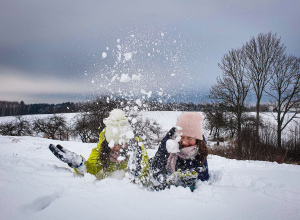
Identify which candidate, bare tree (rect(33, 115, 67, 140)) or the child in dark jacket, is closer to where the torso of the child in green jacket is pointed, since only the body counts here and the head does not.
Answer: the child in dark jacket

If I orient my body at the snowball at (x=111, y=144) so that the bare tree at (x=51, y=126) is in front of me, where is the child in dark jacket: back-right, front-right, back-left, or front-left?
back-right

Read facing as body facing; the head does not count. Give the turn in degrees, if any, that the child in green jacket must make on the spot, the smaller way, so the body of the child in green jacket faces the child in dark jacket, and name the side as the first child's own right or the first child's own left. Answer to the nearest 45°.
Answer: approximately 45° to the first child's own left

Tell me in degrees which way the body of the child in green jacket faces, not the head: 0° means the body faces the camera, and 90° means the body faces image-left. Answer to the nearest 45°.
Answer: approximately 0°

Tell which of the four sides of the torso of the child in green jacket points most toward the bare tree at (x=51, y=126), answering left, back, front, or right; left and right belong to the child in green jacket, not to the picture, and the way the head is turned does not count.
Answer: back
